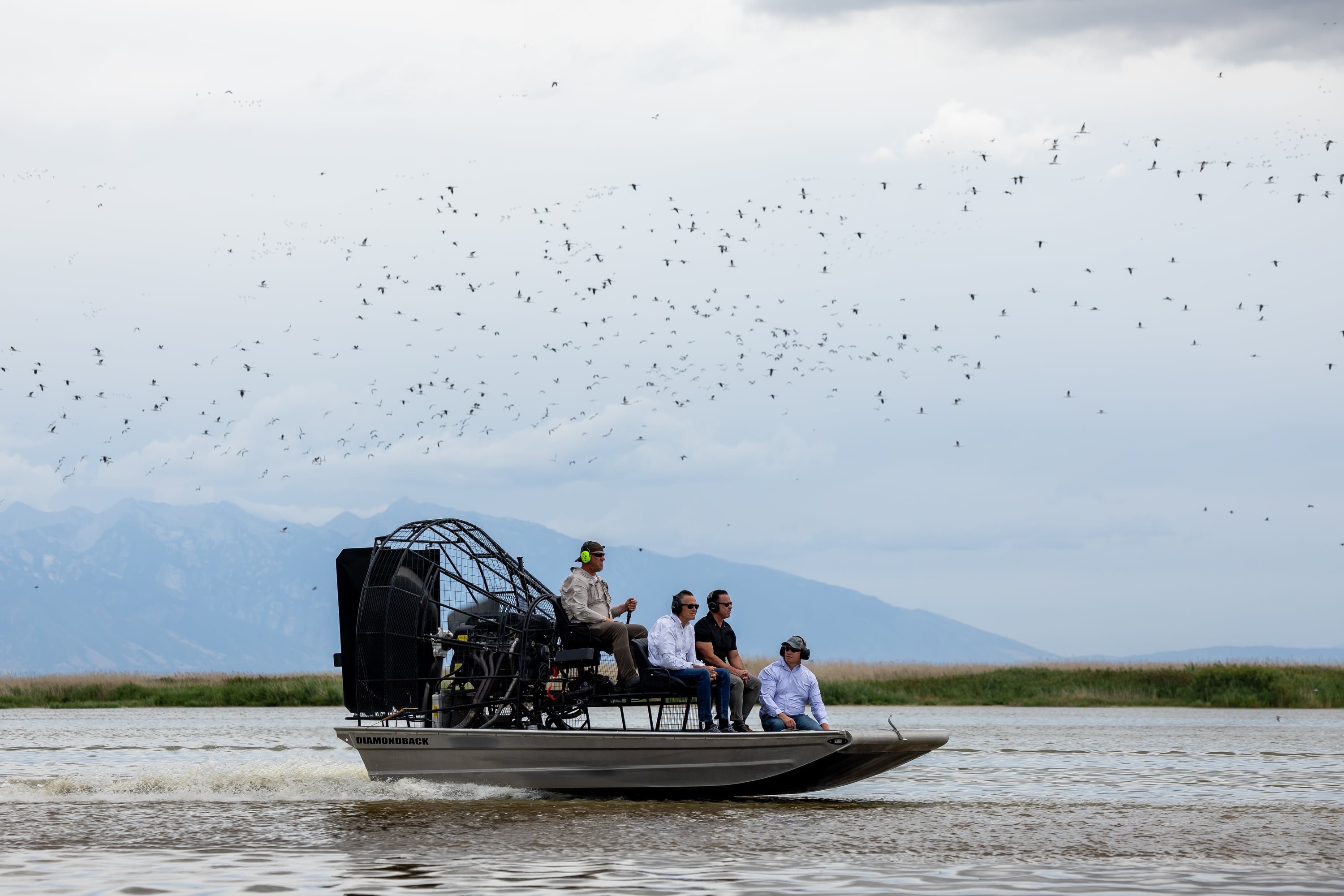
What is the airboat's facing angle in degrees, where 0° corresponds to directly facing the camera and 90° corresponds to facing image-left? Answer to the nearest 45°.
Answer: approximately 270°

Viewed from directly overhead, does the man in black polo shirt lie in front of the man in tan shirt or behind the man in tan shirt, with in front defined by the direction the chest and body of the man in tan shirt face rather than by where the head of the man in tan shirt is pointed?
in front

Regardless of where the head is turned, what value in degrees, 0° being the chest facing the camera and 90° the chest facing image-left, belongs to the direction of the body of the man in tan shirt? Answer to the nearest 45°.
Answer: approximately 270°

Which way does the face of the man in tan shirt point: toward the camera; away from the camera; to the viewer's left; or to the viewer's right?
to the viewer's right

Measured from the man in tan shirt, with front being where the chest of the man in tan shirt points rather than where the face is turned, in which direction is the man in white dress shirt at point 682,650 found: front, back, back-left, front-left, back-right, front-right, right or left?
front

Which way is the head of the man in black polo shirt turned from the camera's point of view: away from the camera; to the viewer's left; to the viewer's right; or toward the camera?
to the viewer's right
